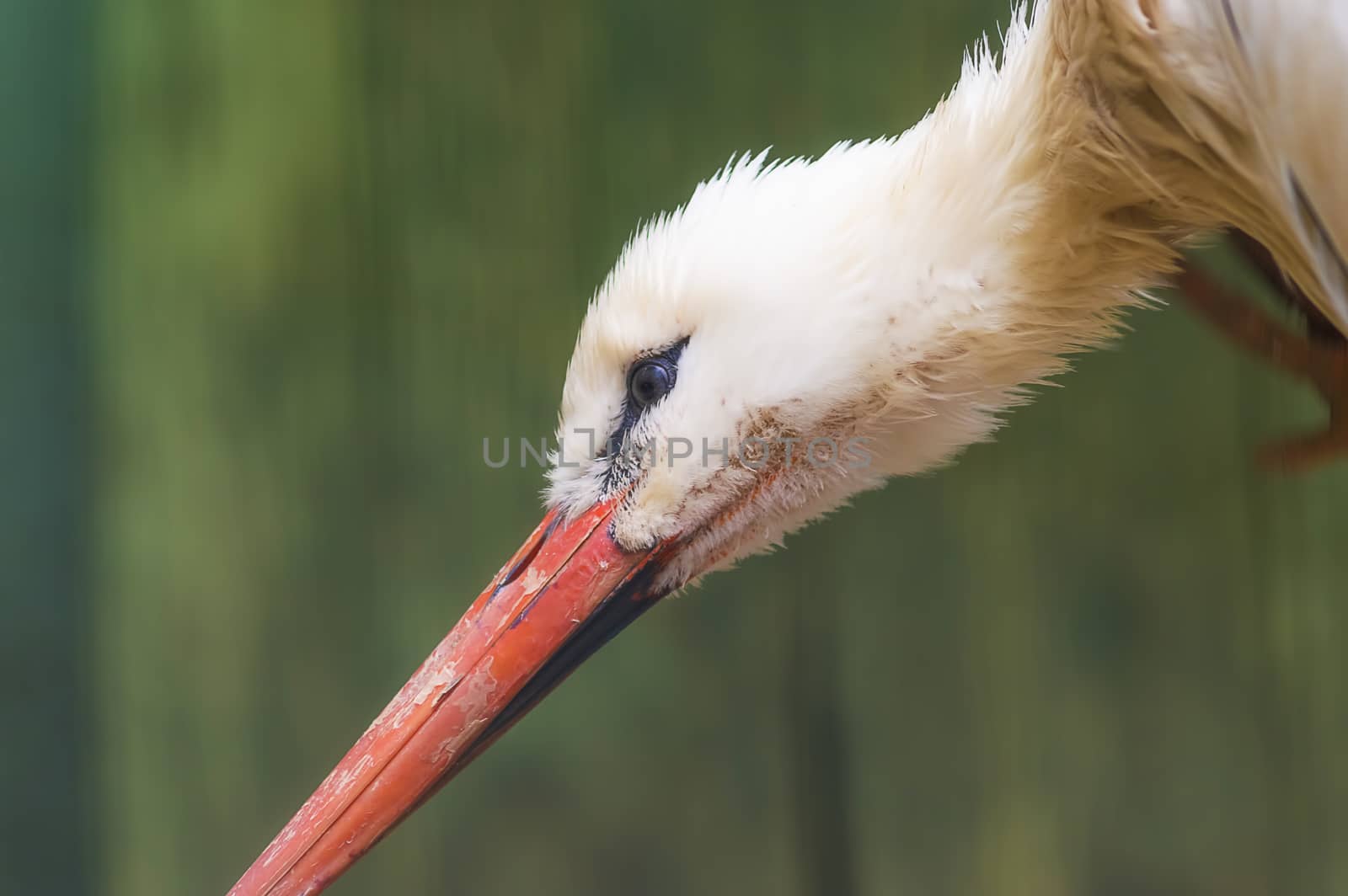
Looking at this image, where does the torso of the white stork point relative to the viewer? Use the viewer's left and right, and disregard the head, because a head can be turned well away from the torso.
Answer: facing to the left of the viewer
